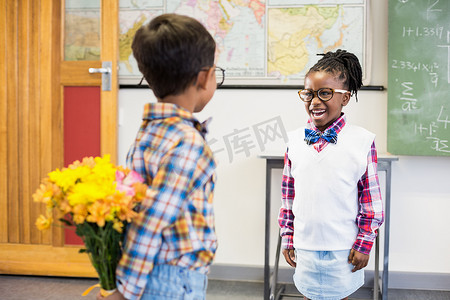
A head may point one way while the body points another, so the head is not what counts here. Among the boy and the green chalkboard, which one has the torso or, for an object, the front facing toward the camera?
the green chalkboard

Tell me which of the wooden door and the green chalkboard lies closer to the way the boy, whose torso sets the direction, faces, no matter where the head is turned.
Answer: the green chalkboard

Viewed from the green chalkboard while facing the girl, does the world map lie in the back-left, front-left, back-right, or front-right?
front-right

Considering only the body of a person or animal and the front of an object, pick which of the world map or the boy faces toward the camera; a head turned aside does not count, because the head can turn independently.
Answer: the world map

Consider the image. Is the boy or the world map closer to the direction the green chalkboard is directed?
the boy

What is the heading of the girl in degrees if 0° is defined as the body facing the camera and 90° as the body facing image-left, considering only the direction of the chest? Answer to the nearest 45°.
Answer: approximately 45°

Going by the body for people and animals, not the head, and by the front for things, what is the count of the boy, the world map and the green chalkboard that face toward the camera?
2

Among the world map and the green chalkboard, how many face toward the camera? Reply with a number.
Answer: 2

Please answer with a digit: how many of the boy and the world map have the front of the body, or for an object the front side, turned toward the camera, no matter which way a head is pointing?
1

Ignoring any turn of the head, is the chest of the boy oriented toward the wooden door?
no

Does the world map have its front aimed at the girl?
yes

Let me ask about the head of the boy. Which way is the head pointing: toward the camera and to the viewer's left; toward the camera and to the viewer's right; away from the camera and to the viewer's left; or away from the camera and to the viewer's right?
away from the camera and to the viewer's right

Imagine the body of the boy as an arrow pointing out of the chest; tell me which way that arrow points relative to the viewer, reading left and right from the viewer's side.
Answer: facing away from the viewer and to the right of the viewer

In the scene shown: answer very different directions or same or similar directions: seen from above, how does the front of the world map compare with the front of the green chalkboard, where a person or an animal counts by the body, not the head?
same or similar directions

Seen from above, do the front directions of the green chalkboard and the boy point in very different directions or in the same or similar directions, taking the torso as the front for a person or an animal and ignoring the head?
very different directions

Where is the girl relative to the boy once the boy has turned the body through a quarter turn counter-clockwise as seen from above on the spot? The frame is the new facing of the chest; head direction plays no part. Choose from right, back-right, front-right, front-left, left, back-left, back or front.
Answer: right

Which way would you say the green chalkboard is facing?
toward the camera

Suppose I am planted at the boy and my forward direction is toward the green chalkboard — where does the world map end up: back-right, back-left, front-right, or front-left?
front-left

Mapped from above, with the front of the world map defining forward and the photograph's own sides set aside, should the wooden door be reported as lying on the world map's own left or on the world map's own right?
on the world map's own right
